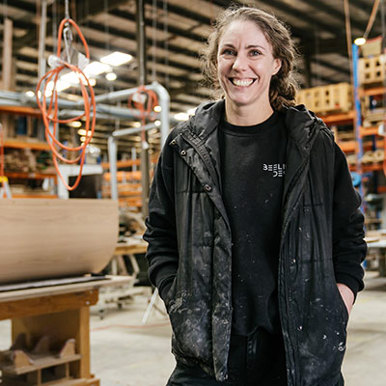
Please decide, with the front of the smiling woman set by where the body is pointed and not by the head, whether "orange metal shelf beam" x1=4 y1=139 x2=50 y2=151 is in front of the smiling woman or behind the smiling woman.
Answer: behind

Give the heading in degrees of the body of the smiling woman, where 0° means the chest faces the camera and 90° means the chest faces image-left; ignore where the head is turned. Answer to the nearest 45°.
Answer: approximately 0°

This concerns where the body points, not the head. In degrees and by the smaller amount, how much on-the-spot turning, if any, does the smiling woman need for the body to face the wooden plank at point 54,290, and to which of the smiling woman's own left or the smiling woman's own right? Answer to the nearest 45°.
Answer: approximately 135° to the smiling woman's own right

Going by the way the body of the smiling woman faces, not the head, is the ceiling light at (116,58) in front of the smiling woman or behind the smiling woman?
behind

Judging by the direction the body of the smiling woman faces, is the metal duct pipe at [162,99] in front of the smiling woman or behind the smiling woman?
behind

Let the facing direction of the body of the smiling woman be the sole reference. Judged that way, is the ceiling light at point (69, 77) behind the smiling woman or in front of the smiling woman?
behind

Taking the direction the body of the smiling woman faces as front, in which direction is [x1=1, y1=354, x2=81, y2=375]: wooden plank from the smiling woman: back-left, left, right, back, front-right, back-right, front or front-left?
back-right

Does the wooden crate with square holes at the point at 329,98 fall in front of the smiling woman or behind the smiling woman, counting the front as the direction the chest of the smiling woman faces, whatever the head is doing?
behind

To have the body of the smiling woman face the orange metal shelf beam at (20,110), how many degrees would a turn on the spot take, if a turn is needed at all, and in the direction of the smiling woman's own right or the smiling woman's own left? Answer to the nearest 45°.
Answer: approximately 135° to the smiling woman's own right

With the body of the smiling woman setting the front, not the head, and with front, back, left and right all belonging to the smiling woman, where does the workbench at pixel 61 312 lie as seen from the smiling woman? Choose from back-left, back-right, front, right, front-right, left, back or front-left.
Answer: back-right
